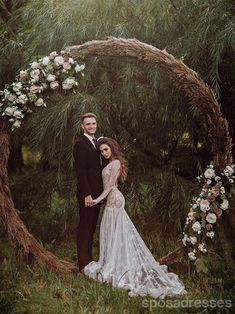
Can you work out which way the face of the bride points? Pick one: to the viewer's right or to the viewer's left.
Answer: to the viewer's left

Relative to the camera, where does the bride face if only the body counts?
to the viewer's left

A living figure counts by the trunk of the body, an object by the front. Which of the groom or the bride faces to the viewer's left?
the bride

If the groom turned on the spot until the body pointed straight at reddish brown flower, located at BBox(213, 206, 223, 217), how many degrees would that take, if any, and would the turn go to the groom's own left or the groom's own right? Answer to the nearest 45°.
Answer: approximately 45° to the groom's own left

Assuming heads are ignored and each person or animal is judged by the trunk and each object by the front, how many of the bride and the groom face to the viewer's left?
1

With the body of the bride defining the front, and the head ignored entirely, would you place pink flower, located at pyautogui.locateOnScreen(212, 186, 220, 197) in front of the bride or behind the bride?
behind

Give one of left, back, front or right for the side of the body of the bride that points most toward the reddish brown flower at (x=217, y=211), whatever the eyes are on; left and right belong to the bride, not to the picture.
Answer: back

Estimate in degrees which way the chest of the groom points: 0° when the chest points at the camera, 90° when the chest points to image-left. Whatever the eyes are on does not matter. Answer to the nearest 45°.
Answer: approximately 315°

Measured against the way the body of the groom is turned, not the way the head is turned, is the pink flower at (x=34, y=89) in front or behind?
behind
